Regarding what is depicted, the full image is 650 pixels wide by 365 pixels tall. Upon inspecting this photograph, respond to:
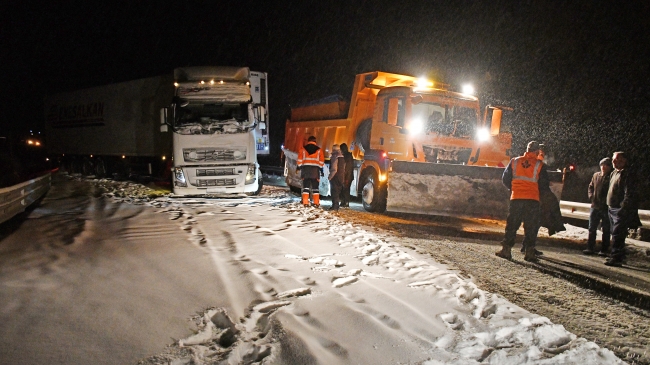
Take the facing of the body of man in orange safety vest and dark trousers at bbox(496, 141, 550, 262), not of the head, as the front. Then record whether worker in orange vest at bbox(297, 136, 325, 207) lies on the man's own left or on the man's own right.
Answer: on the man's own left

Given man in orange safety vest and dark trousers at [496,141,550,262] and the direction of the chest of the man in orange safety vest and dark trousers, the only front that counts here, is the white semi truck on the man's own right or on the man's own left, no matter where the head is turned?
on the man's own left

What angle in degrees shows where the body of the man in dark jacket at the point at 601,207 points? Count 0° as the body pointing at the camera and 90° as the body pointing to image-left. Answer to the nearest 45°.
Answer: approximately 45°

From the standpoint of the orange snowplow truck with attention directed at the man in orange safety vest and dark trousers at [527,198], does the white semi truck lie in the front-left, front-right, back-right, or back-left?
back-right

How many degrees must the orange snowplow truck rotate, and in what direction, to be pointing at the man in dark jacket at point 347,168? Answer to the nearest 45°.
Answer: approximately 135° to its right

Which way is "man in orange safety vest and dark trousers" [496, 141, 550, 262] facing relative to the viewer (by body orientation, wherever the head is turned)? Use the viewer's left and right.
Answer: facing away from the viewer
